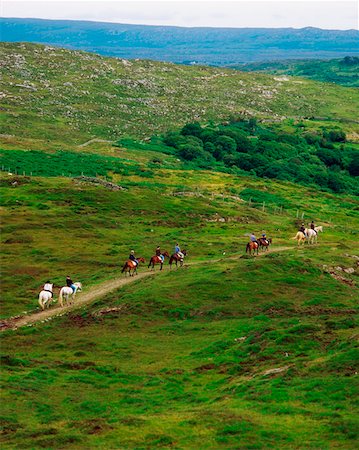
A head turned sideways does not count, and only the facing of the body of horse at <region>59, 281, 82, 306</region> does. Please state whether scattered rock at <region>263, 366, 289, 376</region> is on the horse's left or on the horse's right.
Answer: on the horse's right

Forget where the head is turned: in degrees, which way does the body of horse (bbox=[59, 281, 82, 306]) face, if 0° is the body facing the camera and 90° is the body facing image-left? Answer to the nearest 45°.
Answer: approximately 225°

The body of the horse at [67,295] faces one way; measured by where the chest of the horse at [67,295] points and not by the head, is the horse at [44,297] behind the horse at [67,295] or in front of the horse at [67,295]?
behind
